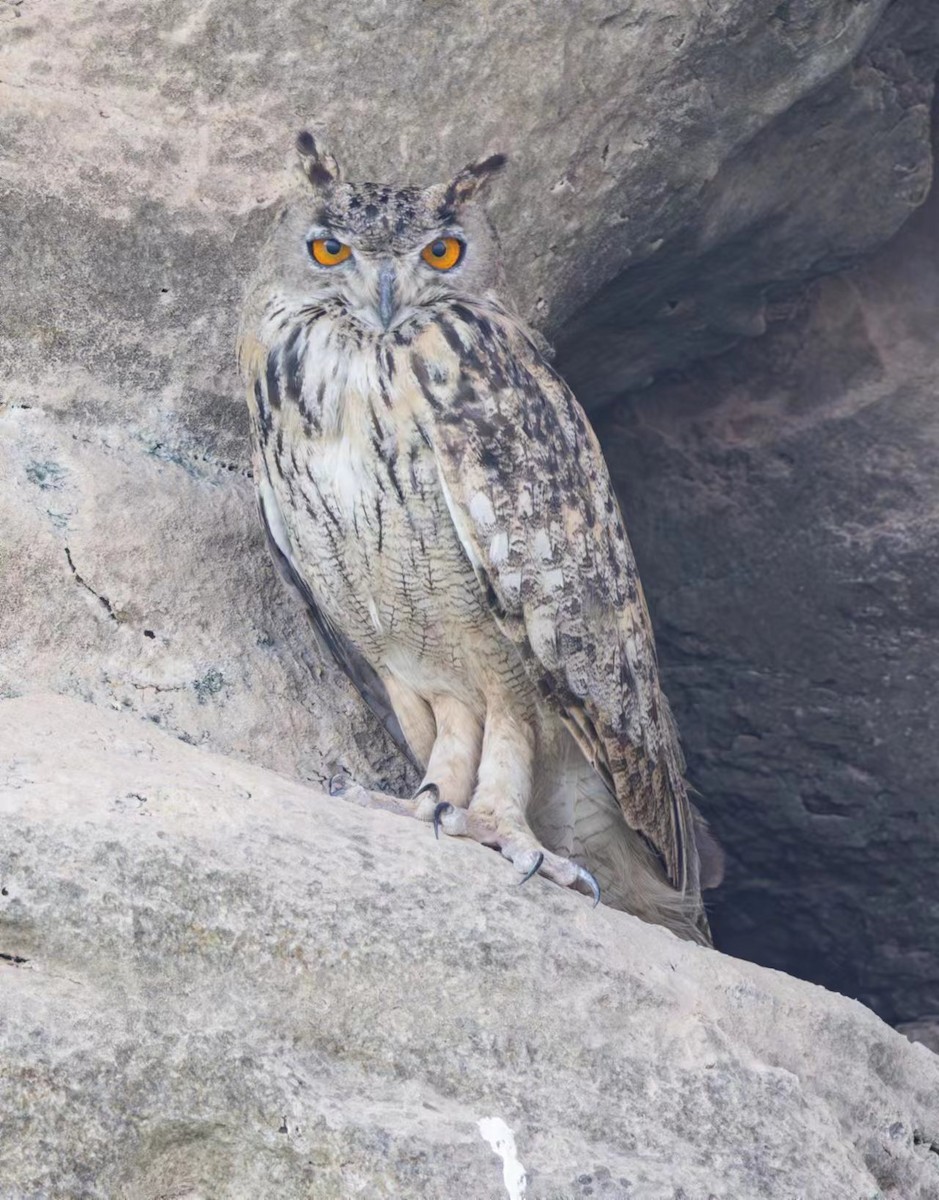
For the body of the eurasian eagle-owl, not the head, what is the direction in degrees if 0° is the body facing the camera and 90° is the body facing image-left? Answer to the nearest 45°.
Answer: approximately 45°
